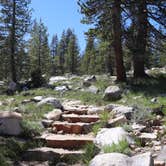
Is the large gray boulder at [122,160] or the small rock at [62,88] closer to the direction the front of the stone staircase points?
the large gray boulder

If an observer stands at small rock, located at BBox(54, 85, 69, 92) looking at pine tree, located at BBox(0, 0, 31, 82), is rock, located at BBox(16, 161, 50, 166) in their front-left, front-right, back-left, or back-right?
back-left

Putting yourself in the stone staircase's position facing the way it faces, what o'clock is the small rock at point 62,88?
The small rock is roughly at 6 o'clock from the stone staircase.

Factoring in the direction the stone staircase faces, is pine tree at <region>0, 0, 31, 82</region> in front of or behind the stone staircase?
behind

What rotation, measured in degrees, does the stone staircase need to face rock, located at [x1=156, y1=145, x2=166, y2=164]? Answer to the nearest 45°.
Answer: approximately 45° to its left

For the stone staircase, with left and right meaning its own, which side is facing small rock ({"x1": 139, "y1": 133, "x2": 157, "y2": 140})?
left

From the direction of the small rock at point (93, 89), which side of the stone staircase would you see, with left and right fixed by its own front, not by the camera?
back

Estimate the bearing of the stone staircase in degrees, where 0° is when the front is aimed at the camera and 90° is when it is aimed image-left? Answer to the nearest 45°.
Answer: approximately 0°

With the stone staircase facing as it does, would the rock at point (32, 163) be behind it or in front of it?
in front

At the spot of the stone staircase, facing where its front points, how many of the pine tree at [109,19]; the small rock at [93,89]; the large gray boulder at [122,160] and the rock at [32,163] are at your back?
2

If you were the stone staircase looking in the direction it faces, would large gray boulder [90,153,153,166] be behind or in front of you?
in front

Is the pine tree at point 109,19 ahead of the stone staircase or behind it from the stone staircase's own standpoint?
behind

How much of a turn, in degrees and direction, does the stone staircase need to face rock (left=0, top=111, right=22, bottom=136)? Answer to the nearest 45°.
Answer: approximately 90° to its right
